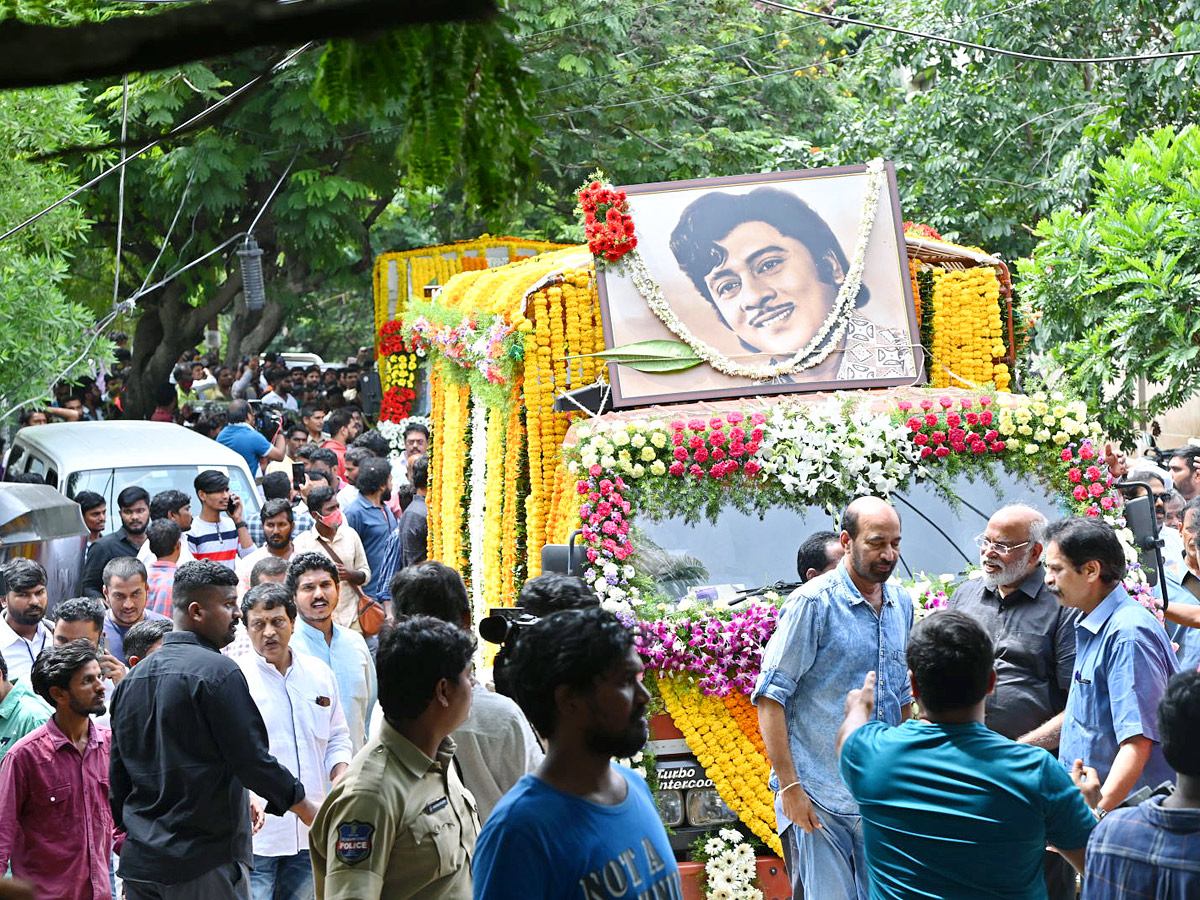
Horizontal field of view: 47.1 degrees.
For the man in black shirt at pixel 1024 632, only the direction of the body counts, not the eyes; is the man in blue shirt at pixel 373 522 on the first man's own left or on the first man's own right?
on the first man's own right

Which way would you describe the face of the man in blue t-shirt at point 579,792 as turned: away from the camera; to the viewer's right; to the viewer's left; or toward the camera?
to the viewer's right

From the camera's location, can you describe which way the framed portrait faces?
facing the viewer

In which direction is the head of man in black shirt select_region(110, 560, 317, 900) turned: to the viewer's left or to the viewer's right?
to the viewer's right

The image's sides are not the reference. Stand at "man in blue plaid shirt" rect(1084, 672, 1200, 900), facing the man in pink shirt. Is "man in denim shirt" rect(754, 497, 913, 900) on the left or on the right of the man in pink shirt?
right

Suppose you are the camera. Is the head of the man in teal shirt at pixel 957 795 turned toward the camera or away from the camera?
away from the camera

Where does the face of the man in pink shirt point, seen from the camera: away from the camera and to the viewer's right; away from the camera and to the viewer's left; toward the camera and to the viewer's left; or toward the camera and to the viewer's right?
toward the camera and to the viewer's right

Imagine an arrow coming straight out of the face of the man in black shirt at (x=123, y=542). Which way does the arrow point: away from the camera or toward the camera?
toward the camera

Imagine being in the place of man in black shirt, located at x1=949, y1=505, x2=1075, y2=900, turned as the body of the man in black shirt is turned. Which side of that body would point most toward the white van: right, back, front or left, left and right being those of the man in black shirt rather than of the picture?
right

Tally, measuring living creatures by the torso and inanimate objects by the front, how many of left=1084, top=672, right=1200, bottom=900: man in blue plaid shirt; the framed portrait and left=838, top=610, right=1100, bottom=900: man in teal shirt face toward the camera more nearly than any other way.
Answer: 1

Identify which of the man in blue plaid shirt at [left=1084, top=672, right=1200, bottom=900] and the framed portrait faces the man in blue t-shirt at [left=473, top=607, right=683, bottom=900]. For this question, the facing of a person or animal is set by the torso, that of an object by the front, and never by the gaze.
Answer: the framed portrait

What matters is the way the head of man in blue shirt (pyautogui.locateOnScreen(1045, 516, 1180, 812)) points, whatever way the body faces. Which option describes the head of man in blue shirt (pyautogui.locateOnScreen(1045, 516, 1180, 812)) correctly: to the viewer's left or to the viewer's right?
to the viewer's left

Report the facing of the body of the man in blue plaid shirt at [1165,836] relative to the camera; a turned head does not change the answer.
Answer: away from the camera

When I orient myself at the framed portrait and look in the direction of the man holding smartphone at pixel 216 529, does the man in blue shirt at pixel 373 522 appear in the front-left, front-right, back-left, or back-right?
front-right

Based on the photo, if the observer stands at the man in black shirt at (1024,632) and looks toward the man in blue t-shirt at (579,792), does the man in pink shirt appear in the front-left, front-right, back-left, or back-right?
front-right

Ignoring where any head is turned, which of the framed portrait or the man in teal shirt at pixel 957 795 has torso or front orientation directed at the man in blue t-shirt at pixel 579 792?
the framed portrait

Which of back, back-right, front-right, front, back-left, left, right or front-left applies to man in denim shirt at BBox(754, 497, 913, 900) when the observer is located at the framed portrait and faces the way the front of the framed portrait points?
front

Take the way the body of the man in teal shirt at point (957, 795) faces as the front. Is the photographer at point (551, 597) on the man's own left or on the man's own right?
on the man's own left
